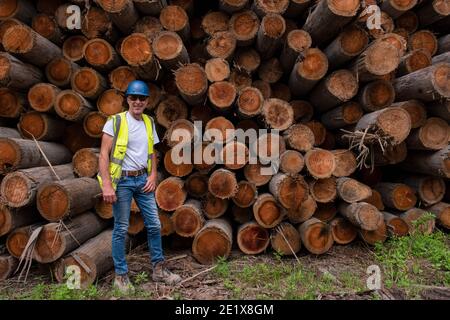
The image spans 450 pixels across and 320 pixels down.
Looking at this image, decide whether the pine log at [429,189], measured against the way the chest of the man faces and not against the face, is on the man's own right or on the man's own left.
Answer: on the man's own left

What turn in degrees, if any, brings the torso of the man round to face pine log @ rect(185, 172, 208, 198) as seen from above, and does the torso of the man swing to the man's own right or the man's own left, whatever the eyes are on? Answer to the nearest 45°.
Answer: approximately 90° to the man's own left

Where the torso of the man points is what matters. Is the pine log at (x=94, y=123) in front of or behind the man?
behind

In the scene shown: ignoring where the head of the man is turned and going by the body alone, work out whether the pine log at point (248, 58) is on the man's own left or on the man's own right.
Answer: on the man's own left

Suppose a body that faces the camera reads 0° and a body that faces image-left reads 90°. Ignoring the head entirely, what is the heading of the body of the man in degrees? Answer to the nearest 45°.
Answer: approximately 315°

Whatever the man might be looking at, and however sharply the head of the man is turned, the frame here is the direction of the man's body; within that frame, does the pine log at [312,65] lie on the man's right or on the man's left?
on the man's left

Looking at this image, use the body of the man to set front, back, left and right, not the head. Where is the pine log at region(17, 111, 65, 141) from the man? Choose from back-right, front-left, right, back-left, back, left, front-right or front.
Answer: back
